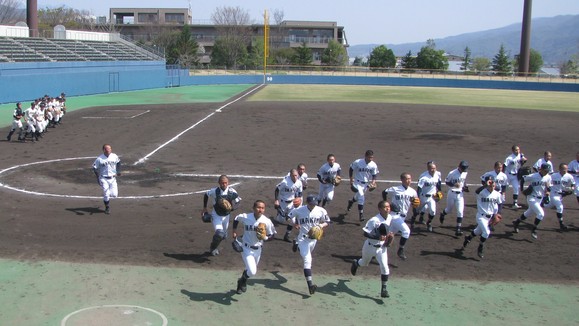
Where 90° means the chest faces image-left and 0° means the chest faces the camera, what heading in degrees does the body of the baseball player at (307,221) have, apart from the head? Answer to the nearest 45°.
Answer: approximately 0°

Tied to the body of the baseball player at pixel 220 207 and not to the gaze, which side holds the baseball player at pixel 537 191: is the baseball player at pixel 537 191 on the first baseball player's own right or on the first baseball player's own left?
on the first baseball player's own left

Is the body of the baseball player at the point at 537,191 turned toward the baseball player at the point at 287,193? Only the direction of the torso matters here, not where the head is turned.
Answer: no

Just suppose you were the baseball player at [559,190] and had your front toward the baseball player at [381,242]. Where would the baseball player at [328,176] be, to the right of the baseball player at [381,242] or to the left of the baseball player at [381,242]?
right

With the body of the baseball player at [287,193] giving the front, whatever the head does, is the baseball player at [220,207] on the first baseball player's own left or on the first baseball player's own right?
on the first baseball player's own right

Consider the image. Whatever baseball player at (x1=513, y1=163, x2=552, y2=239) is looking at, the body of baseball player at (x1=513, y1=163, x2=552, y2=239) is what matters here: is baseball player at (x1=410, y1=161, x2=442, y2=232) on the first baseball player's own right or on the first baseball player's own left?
on the first baseball player's own right

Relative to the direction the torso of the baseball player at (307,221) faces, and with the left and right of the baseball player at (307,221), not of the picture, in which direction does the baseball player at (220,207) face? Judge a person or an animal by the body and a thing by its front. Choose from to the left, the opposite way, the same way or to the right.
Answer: the same way

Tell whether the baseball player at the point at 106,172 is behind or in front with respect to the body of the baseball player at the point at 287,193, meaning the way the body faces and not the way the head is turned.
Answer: behind

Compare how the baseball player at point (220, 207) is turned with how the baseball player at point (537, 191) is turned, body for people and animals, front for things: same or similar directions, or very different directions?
same or similar directions

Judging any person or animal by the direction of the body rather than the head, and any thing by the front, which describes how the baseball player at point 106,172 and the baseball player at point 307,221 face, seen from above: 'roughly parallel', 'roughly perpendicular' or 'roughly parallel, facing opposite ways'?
roughly parallel

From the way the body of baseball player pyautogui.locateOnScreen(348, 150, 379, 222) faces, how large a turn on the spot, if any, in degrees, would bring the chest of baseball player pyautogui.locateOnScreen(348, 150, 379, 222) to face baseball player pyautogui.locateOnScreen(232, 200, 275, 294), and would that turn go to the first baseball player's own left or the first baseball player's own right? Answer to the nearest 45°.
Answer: approximately 45° to the first baseball player's own right

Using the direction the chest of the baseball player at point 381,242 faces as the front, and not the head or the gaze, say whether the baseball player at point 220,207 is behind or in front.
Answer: behind

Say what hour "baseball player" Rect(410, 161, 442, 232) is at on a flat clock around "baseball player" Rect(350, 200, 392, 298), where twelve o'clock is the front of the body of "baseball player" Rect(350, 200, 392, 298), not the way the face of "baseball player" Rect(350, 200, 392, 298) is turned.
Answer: "baseball player" Rect(410, 161, 442, 232) is roughly at 8 o'clock from "baseball player" Rect(350, 200, 392, 298).

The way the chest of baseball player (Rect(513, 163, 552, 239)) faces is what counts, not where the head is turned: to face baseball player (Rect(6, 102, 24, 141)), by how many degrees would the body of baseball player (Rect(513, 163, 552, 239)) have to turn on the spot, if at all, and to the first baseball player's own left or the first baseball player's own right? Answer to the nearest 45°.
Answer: approximately 135° to the first baseball player's own right

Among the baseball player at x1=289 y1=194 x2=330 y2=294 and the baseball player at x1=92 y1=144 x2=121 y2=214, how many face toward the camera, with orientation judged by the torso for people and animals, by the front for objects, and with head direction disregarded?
2

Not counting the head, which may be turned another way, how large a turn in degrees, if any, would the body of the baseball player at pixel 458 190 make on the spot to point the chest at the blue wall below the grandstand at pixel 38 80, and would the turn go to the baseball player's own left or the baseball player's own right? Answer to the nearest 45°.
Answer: approximately 180°

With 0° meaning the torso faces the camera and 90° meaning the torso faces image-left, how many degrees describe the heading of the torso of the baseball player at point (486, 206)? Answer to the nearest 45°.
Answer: approximately 315°

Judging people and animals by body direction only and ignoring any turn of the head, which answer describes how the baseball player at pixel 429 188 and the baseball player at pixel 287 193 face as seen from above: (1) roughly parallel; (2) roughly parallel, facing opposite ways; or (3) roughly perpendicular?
roughly parallel

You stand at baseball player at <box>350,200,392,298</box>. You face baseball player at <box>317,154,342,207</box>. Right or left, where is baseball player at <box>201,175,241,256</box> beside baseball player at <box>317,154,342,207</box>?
left

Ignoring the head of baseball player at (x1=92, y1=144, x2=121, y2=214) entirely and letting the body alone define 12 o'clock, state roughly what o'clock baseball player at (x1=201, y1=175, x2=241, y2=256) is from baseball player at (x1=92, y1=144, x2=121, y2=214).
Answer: baseball player at (x1=201, y1=175, x2=241, y2=256) is roughly at 11 o'clock from baseball player at (x1=92, y1=144, x2=121, y2=214).

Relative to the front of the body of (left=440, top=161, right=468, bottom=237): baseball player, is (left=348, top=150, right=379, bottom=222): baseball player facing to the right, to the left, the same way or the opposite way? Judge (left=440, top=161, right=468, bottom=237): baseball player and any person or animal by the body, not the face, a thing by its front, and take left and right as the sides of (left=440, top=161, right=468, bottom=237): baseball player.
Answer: the same way

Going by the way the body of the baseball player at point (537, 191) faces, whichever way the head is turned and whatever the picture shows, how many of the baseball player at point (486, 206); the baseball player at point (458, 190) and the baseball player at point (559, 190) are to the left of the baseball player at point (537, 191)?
1
